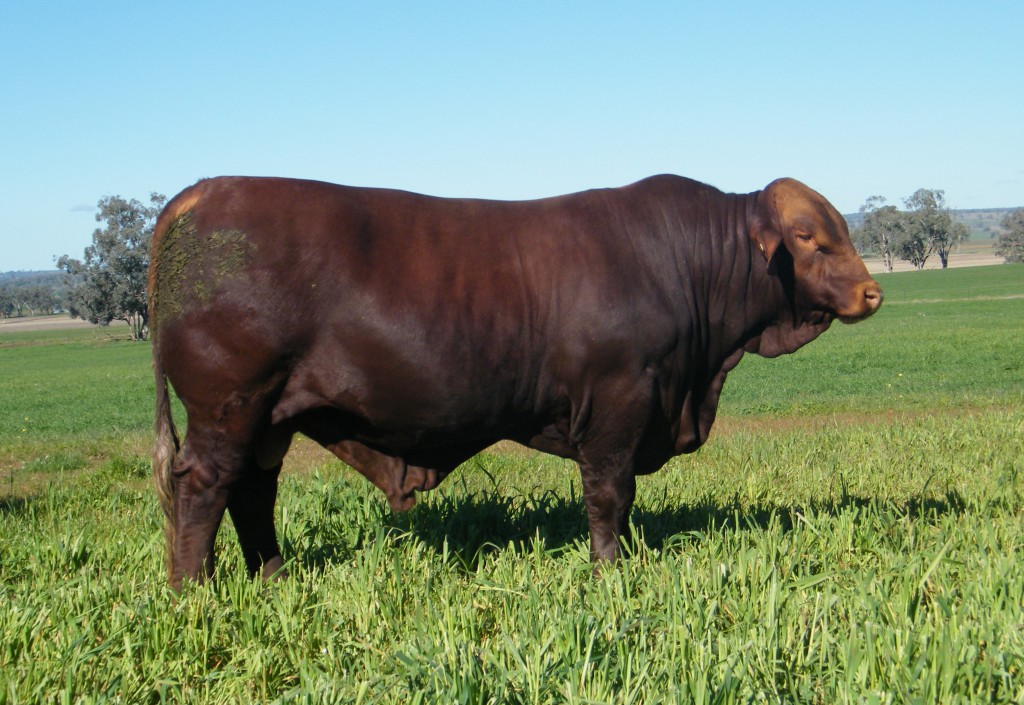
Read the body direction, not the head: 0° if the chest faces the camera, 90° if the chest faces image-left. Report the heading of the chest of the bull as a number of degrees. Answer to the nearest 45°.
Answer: approximately 270°
